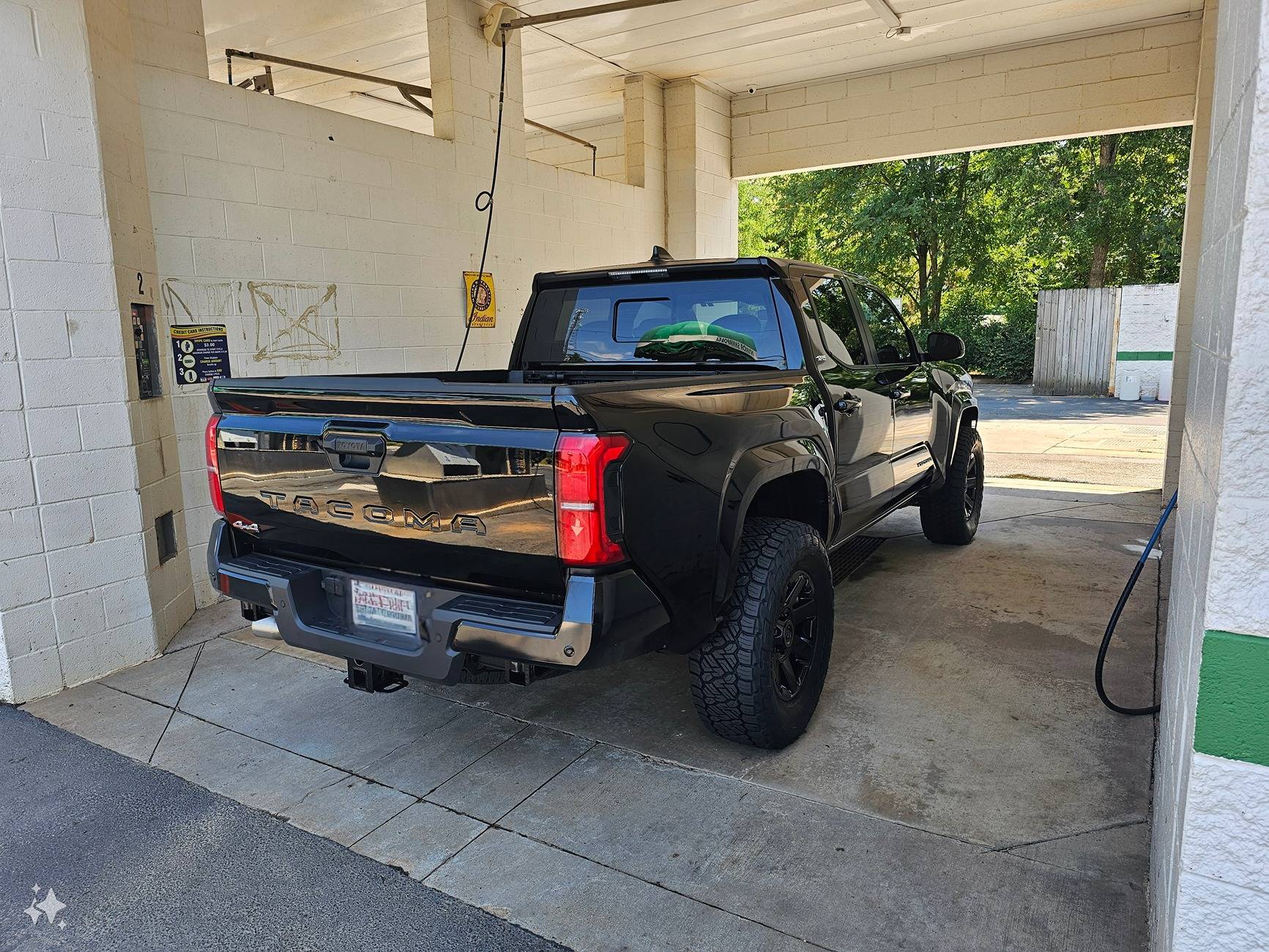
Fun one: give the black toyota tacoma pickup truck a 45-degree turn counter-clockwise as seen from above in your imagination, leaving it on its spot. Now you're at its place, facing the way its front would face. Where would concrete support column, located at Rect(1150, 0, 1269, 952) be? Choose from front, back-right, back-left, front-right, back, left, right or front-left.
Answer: back-right

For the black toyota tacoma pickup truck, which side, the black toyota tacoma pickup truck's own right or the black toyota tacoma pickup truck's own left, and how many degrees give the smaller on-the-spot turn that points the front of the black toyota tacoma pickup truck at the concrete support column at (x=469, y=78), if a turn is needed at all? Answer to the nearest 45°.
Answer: approximately 45° to the black toyota tacoma pickup truck's own left

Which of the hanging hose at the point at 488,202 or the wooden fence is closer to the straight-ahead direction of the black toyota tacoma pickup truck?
the wooden fence

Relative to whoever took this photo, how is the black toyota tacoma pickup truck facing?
facing away from the viewer and to the right of the viewer

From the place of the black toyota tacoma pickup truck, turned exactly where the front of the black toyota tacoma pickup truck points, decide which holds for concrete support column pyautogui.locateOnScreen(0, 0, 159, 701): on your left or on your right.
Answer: on your left

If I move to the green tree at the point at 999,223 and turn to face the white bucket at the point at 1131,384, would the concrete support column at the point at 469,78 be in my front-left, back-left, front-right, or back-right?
front-right

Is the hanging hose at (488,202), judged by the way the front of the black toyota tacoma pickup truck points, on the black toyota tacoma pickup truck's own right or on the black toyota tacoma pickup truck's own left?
on the black toyota tacoma pickup truck's own left

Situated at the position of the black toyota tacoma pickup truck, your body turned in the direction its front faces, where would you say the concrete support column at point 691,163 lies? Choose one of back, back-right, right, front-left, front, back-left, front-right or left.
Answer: front-left

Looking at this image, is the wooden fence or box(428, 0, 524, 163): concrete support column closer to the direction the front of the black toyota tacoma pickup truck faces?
the wooden fence

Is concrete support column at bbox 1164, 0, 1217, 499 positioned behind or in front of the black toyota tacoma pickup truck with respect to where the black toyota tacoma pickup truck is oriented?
in front

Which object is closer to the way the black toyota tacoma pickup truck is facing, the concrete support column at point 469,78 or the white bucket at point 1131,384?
the white bucket

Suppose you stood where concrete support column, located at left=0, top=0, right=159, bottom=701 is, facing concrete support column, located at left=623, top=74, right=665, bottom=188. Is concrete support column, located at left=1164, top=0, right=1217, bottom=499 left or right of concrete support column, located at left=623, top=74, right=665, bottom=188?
right

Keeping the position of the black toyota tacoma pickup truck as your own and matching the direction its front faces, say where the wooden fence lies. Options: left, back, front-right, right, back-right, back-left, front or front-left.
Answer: front

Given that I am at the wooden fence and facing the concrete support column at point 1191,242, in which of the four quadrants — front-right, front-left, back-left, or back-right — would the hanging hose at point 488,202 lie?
front-right

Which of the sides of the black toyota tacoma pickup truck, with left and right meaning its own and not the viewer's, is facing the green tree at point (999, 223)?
front

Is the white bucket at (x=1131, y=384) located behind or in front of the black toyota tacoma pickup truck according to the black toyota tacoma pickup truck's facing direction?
in front

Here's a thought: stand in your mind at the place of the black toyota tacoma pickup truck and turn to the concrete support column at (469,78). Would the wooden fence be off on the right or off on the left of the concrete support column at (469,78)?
right
